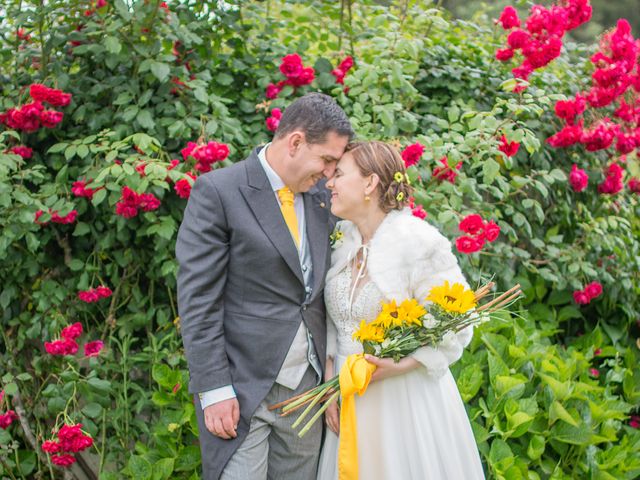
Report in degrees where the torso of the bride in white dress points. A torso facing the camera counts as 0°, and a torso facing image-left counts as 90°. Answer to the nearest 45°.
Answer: approximately 45°

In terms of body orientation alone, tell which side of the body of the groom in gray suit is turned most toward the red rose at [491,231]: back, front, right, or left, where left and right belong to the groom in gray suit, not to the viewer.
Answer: left

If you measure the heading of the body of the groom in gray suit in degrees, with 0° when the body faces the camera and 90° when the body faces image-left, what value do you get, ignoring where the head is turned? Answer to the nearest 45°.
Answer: approximately 315°

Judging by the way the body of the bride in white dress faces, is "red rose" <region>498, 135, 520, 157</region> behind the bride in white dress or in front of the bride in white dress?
behind
